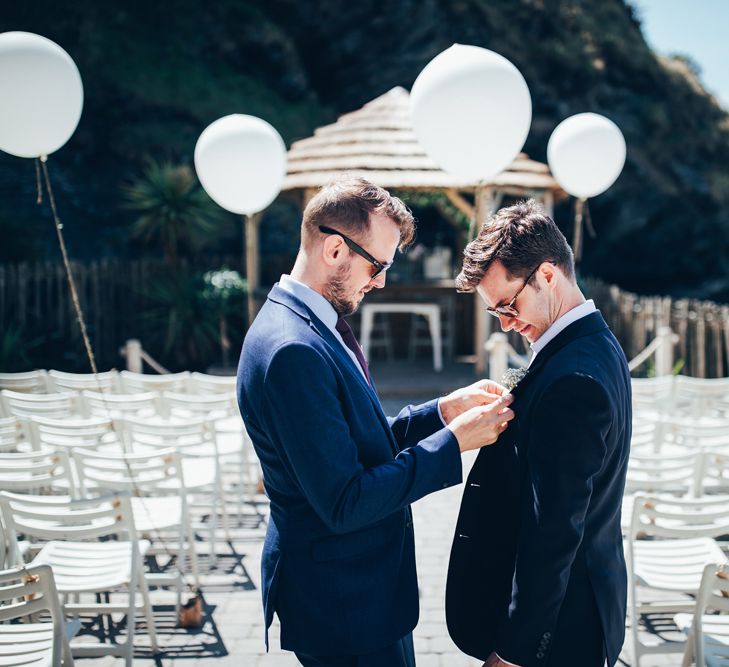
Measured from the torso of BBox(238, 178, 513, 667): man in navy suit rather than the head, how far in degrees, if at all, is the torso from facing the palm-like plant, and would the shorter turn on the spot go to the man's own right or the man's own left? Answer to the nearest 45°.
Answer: approximately 90° to the man's own left

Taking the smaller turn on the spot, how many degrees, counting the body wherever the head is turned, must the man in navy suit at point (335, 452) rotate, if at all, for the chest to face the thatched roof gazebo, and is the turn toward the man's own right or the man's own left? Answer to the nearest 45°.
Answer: approximately 90° to the man's own left

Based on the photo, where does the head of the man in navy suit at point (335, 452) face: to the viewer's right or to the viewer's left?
to the viewer's right

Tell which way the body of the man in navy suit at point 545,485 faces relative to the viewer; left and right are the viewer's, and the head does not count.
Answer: facing to the left of the viewer

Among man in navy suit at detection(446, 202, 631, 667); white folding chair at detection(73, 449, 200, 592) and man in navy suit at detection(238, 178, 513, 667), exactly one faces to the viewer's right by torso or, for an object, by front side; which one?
man in navy suit at detection(238, 178, 513, 667)

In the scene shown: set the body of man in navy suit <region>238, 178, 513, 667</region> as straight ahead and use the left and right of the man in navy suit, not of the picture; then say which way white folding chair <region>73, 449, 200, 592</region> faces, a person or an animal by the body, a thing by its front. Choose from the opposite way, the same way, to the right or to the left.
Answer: to the left

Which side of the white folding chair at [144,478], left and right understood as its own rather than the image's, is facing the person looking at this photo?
back

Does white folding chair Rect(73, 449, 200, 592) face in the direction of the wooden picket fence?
yes

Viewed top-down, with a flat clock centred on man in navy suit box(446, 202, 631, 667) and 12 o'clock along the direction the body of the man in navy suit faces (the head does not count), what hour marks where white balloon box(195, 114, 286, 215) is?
The white balloon is roughly at 2 o'clock from the man in navy suit.

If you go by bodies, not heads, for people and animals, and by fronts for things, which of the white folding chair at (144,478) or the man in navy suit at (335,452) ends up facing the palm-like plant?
the white folding chair

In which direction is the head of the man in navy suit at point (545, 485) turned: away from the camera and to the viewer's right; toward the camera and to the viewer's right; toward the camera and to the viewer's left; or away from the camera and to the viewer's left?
toward the camera and to the viewer's left

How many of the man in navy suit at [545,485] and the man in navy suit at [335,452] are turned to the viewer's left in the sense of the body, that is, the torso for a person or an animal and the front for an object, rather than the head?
1

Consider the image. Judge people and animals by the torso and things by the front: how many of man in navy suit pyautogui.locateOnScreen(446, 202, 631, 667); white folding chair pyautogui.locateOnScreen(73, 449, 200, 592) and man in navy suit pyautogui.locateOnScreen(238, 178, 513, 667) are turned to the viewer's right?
1

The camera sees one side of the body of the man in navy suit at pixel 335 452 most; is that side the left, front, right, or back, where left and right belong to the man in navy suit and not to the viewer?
right
